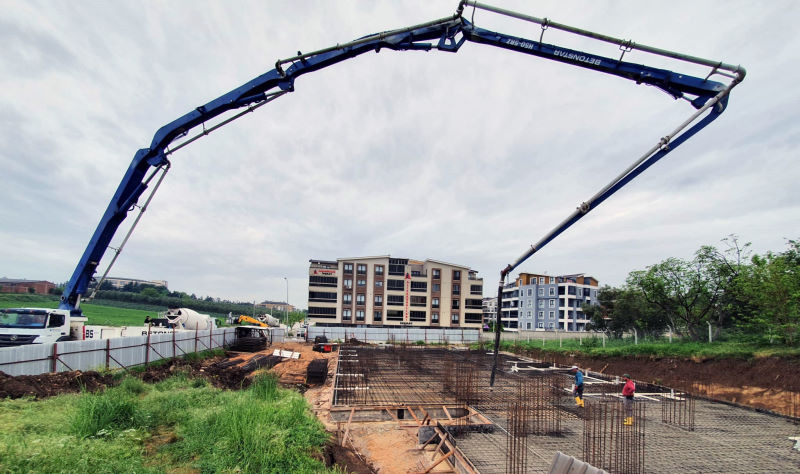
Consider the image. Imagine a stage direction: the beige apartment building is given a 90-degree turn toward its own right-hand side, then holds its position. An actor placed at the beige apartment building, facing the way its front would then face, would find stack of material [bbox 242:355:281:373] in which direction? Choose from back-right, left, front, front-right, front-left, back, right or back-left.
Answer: left

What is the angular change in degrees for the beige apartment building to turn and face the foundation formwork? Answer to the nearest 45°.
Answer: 0° — it already faces it

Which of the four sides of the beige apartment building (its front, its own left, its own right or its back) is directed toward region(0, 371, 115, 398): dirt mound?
front

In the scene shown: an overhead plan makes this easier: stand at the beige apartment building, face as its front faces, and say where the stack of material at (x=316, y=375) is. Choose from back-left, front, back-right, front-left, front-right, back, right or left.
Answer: front

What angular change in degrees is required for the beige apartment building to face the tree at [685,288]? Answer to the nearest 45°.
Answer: approximately 45° to its left

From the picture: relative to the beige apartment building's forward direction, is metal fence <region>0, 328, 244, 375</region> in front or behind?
in front

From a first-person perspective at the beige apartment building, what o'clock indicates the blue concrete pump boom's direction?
The blue concrete pump boom is roughly at 12 o'clock from the beige apartment building.

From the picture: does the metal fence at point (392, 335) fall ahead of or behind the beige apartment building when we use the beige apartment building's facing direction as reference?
ahead

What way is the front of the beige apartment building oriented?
toward the camera
